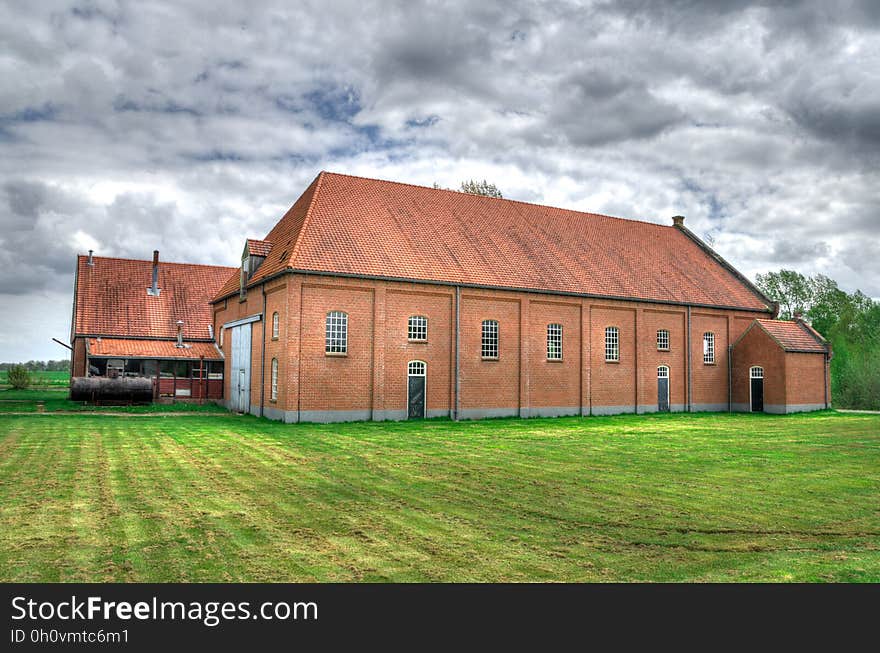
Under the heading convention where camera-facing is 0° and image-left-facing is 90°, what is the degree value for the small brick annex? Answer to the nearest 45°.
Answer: approximately 45°

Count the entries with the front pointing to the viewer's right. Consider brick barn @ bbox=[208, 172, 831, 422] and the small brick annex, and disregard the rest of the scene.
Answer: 0
